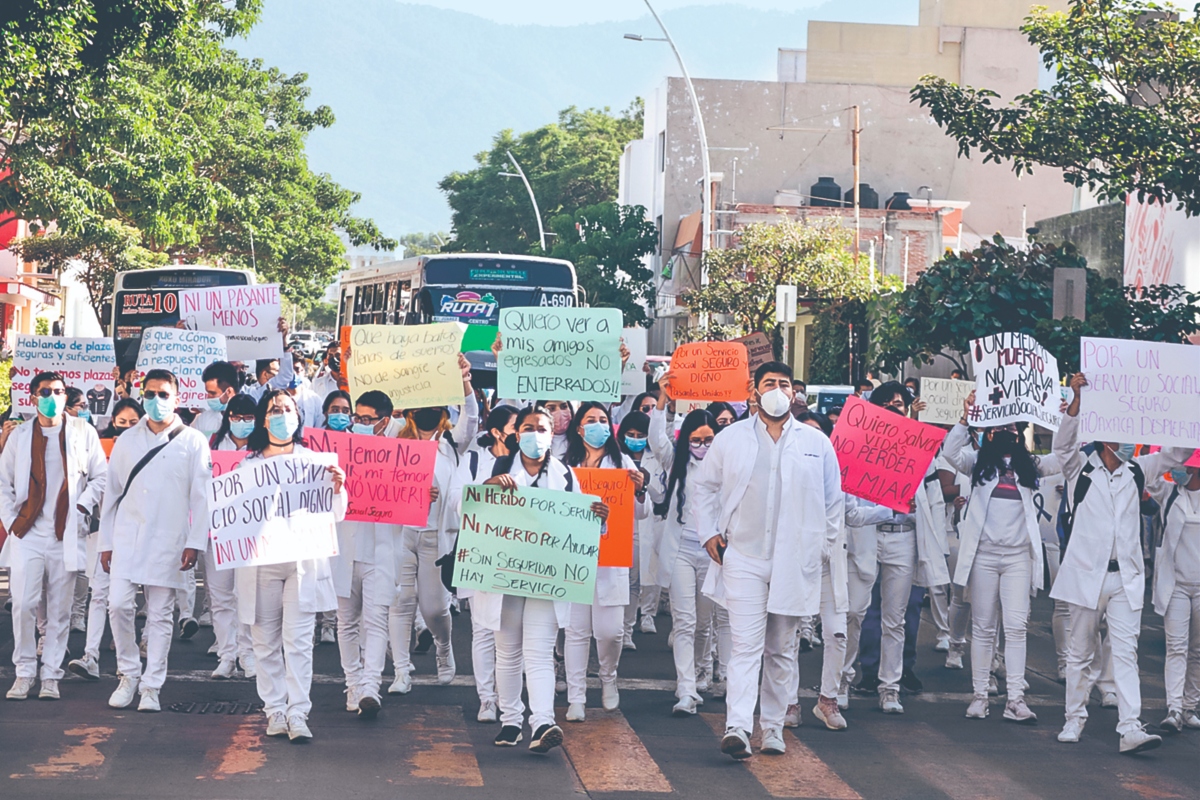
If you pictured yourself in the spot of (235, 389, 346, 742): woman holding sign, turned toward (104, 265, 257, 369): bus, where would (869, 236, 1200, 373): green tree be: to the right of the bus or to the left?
right

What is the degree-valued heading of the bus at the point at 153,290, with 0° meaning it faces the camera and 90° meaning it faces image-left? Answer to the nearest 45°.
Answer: approximately 0°

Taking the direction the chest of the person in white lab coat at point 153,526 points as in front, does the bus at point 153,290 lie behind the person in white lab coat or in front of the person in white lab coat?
behind

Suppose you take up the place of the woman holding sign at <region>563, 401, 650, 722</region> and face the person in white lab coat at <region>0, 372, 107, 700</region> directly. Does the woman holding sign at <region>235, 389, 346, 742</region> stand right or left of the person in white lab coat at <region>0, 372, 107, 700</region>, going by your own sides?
left

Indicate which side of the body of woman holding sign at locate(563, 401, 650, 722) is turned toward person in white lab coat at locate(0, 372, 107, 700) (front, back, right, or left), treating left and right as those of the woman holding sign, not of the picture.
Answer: right

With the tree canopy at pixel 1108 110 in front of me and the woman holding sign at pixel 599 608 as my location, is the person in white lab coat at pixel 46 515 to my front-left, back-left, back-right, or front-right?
back-left

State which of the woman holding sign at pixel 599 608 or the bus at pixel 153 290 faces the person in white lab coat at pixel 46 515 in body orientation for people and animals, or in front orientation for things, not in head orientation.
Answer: the bus
